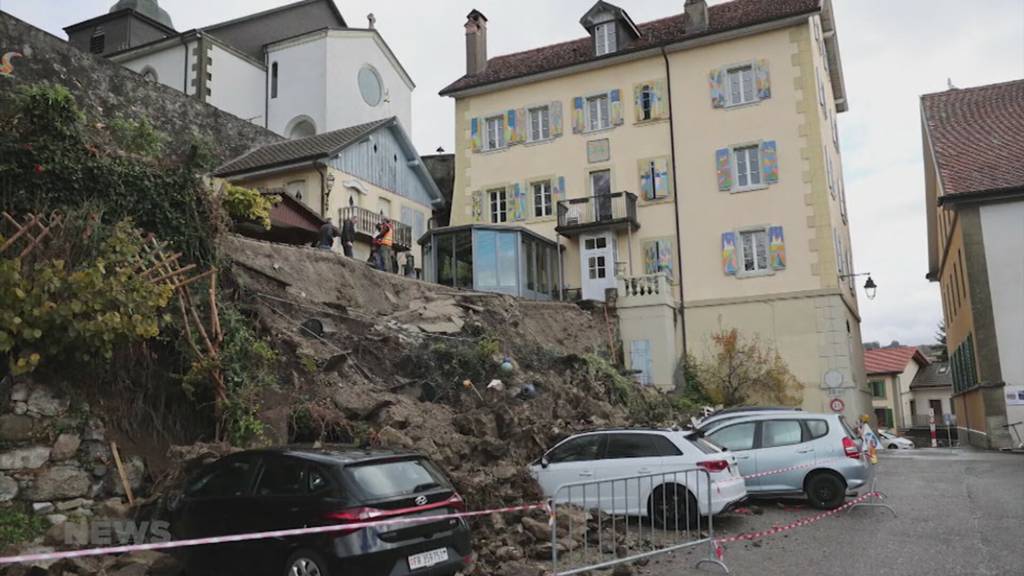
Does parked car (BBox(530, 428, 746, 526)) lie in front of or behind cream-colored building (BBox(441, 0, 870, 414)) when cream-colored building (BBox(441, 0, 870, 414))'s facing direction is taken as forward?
in front

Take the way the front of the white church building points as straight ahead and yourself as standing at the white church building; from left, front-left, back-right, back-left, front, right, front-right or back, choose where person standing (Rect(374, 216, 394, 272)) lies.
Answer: front-right

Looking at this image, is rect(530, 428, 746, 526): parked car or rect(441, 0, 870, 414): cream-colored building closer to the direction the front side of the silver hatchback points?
the parked car

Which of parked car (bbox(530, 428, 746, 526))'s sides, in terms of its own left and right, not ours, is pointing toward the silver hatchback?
right

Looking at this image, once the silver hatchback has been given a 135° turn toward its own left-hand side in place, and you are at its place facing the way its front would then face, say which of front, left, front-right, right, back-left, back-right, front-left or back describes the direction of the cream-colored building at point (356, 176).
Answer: back

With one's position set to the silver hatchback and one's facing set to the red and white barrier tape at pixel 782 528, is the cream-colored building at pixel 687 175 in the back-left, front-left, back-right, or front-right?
back-right

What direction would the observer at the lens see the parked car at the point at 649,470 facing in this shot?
facing away from the viewer and to the left of the viewer

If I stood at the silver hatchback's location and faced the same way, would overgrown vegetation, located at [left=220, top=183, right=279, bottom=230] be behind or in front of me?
in front

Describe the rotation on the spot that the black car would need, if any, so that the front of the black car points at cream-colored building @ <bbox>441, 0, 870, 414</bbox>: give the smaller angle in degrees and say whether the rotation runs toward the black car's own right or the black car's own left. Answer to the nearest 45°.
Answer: approximately 90° to the black car's own right

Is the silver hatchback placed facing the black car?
no

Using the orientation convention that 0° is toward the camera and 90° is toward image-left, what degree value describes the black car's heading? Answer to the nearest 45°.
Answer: approximately 135°

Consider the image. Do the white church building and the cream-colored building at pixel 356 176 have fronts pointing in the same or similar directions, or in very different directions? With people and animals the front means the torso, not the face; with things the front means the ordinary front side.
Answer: same or similar directions

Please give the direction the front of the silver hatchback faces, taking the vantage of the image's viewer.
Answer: facing to the left of the viewer
